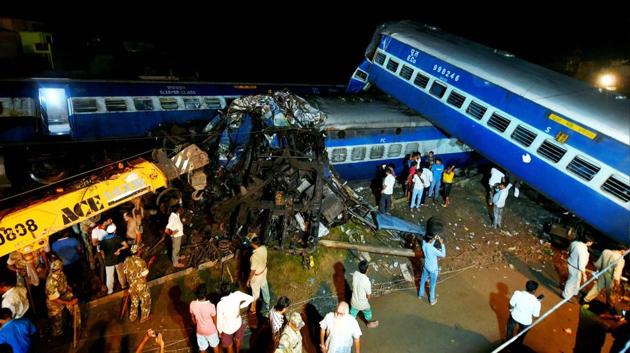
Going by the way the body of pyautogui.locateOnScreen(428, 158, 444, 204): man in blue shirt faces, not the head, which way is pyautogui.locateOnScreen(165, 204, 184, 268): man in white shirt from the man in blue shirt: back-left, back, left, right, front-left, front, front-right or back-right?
front-right

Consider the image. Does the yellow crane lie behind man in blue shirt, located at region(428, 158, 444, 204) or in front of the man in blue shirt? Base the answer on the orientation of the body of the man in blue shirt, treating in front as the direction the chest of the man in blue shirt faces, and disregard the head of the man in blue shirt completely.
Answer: in front

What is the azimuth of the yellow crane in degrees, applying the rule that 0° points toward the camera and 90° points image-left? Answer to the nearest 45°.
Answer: approximately 270°

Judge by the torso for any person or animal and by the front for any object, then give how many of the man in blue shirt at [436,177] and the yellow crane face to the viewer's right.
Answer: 1

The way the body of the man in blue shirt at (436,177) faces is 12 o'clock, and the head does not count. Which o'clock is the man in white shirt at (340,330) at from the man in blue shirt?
The man in white shirt is roughly at 12 o'clock from the man in blue shirt.
